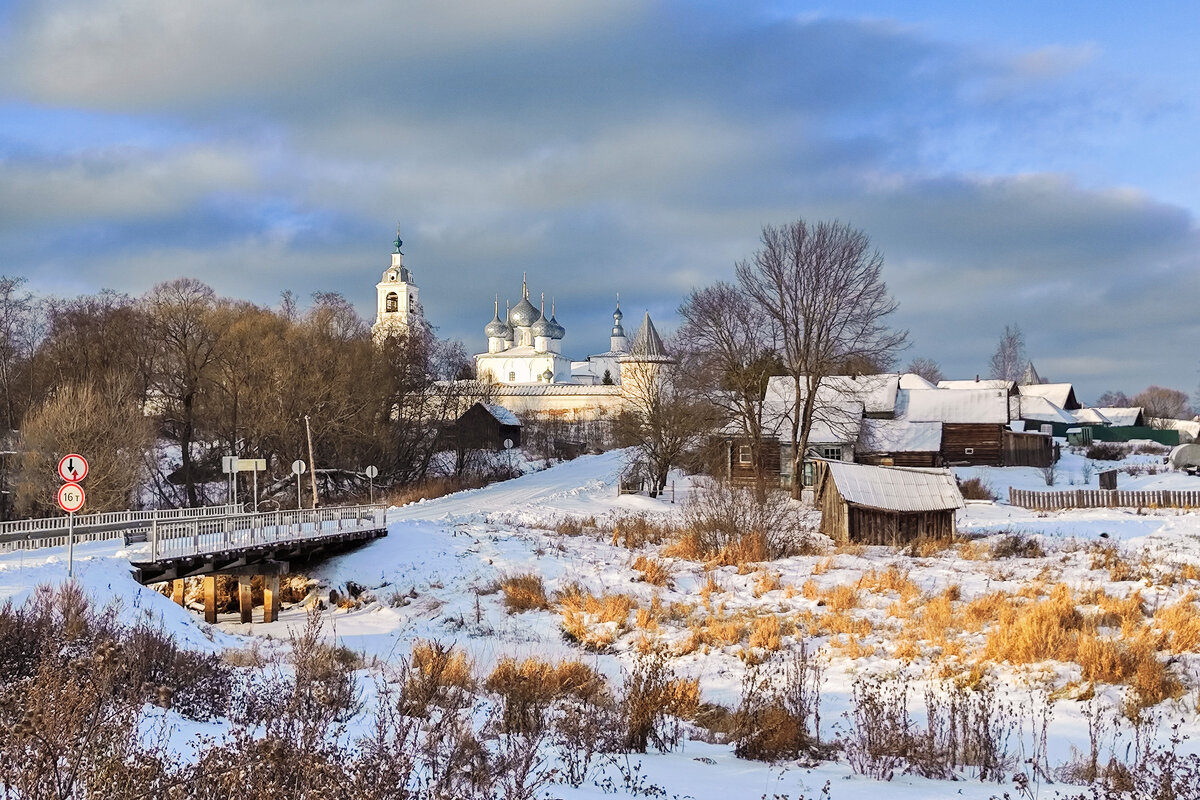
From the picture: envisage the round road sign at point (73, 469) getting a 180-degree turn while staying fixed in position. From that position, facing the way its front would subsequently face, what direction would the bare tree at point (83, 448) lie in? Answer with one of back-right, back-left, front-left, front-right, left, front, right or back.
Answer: front

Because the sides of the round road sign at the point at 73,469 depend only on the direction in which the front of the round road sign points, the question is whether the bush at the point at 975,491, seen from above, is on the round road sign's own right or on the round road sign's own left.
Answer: on the round road sign's own left

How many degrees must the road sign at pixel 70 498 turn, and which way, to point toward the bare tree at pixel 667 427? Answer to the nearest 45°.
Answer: approximately 135° to its left

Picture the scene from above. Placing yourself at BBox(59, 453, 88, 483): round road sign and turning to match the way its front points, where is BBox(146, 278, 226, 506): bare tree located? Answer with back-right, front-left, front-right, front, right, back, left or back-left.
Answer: back

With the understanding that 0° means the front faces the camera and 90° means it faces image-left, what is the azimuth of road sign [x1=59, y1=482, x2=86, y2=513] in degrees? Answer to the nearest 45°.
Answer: approximately 0°

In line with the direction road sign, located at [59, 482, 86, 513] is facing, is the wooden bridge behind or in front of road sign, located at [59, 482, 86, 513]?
behind

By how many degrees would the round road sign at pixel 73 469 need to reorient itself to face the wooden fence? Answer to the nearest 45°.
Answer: approximately 90° to its left

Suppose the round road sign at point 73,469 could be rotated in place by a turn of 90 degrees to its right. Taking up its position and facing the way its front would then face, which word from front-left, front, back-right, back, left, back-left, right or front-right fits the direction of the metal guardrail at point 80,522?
right
